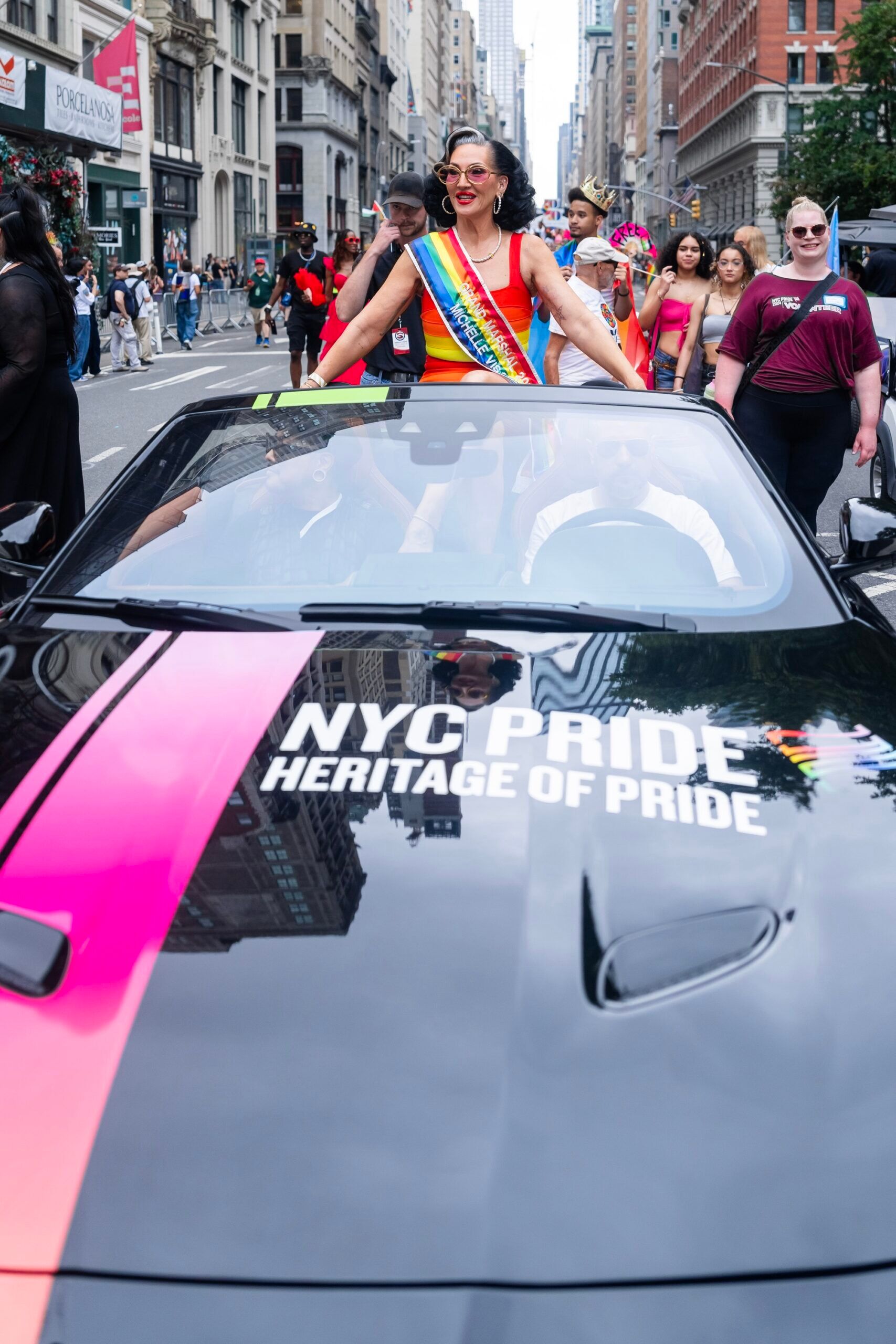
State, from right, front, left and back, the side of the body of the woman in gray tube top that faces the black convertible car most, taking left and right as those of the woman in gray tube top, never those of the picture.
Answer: front

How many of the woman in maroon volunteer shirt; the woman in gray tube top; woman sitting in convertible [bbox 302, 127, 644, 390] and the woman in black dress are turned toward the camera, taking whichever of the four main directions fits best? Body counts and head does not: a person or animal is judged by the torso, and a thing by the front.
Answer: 3

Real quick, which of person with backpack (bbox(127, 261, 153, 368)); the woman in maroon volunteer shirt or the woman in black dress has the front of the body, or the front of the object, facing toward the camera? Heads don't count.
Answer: the woman in maroon volunteer shirt

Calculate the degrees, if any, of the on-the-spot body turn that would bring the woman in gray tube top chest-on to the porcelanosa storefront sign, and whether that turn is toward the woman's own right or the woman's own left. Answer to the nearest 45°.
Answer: approximately 135° to the woman's own right

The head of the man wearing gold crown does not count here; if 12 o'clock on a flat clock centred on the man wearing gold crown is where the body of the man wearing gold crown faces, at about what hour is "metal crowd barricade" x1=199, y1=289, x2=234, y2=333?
The metal crowd barricade is roughly at 4 o'clock from the man wearing gold crown.

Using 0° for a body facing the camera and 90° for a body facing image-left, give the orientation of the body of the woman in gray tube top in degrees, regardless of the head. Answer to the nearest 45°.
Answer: approximately 0°

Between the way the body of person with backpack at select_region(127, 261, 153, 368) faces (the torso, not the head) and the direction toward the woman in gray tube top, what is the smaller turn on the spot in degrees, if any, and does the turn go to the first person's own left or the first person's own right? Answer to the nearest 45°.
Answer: approximately 135° to the first person's own right

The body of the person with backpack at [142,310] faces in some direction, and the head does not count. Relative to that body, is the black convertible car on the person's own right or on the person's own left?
on the person's own right

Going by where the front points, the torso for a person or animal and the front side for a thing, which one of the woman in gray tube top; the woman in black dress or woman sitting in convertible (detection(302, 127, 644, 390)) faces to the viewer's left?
the woman in black dress
